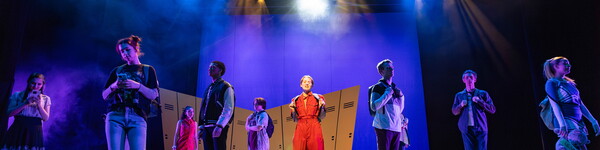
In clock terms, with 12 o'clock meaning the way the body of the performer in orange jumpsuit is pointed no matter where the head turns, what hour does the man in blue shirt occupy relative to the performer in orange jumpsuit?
The man in blue shirt is roughly at 9 o'clock from the performer in orange jumpsuit.

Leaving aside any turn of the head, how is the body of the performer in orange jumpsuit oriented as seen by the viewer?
toward the camera

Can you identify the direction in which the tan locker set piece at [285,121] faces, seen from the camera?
facing the viewer

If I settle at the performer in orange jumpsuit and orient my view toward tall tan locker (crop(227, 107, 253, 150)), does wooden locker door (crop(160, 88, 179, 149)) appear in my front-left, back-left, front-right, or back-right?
front-left

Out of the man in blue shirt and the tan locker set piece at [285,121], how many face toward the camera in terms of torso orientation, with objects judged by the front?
2

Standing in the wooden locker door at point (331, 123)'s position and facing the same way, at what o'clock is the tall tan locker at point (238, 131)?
The tall tan locker is roughly at 2 o'clock from the wooden locker door.

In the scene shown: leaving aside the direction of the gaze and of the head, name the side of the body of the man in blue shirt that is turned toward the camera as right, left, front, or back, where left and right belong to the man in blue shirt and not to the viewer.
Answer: front

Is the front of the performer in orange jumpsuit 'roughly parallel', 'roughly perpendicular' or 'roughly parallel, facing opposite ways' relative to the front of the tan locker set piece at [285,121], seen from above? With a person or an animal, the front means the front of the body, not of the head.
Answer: roughly parallel

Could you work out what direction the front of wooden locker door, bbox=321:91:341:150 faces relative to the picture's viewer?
facing the viewer and to the left of the viewer

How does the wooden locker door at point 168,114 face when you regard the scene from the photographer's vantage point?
facing the viewer and to the right of the viewer
